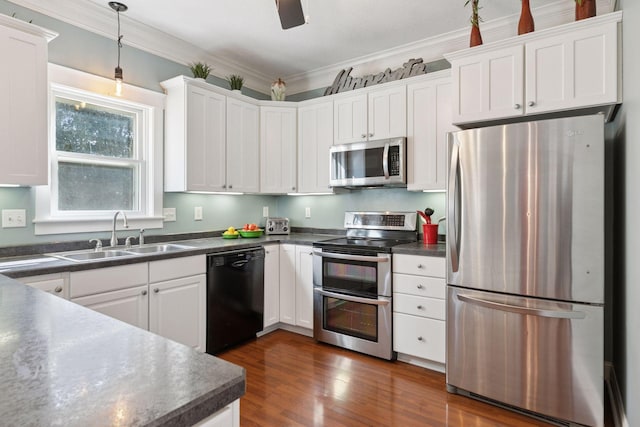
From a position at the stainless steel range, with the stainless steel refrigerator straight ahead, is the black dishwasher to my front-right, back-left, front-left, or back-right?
back-right

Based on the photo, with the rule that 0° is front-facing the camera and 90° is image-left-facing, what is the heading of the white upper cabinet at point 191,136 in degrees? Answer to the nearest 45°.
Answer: approximately 315°

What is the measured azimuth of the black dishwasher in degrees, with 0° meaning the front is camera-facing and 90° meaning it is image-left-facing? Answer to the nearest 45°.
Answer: approximately 315°

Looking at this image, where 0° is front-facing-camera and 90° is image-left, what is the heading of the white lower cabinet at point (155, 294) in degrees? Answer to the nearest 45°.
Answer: approximately 315°

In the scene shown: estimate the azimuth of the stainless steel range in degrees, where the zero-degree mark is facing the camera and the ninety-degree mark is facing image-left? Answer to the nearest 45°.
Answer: approximately 45°
